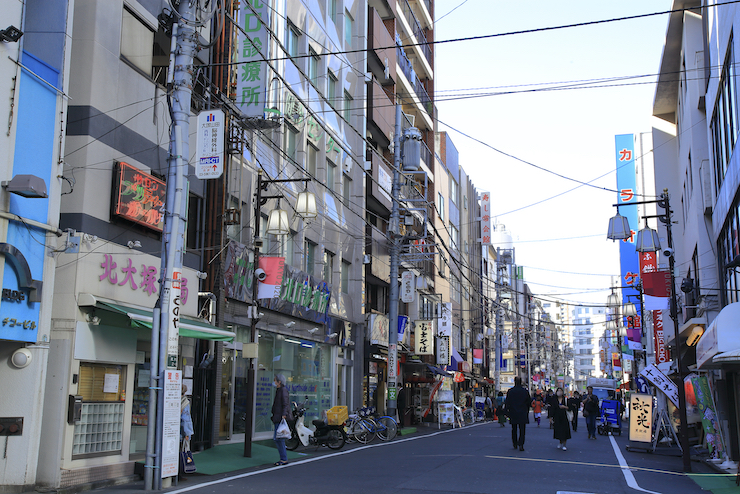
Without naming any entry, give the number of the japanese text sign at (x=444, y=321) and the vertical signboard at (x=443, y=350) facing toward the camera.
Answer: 2

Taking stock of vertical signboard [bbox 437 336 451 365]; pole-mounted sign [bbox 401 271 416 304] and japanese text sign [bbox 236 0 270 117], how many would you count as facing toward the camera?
3

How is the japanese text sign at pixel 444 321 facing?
toward the camera

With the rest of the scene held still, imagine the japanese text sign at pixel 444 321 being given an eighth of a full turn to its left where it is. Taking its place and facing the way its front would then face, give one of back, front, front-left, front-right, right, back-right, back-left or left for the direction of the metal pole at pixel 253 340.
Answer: front-right

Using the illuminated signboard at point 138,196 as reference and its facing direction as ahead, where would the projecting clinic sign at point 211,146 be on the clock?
The projecting clinic sign is roughly at 12 o'clock from the illuminated signboard.

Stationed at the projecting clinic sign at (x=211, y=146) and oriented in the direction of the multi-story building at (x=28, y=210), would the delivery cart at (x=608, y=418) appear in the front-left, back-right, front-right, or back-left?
back-right

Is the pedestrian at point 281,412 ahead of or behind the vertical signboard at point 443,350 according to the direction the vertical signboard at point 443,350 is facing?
ahead

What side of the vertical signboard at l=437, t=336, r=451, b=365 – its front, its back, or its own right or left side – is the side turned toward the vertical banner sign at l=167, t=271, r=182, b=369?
front

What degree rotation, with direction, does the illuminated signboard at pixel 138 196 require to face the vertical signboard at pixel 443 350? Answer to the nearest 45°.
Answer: approximately 90° to its left

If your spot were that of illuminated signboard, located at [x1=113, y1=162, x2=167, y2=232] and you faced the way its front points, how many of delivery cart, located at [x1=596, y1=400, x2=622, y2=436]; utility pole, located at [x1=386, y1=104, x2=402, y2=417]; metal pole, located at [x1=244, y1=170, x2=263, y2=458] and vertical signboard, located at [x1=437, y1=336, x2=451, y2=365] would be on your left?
4
